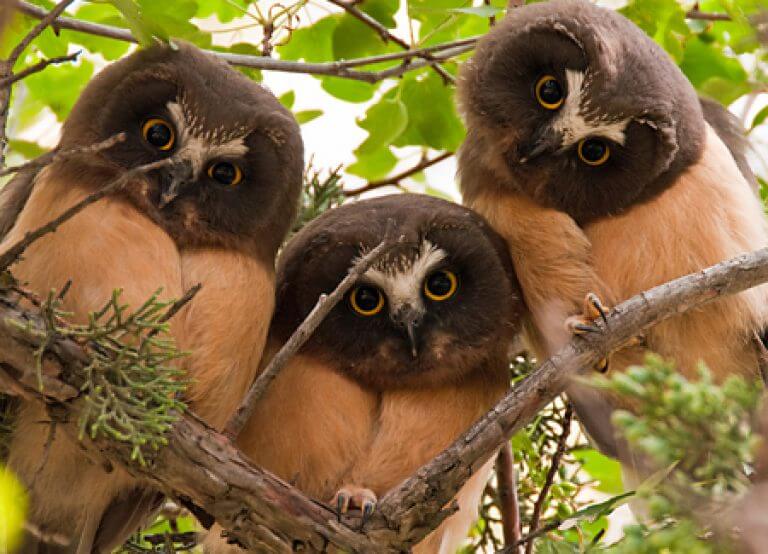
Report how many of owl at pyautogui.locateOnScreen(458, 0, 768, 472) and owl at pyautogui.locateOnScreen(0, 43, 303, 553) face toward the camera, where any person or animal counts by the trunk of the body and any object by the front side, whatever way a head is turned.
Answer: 2

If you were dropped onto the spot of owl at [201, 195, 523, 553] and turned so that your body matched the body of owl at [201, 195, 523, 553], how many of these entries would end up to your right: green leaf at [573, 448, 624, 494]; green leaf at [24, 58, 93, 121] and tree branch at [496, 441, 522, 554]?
1

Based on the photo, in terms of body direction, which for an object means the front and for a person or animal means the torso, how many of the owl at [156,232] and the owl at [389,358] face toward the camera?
2

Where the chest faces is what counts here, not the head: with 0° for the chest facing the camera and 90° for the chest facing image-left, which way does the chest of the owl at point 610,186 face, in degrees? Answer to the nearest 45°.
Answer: approximately 0°
